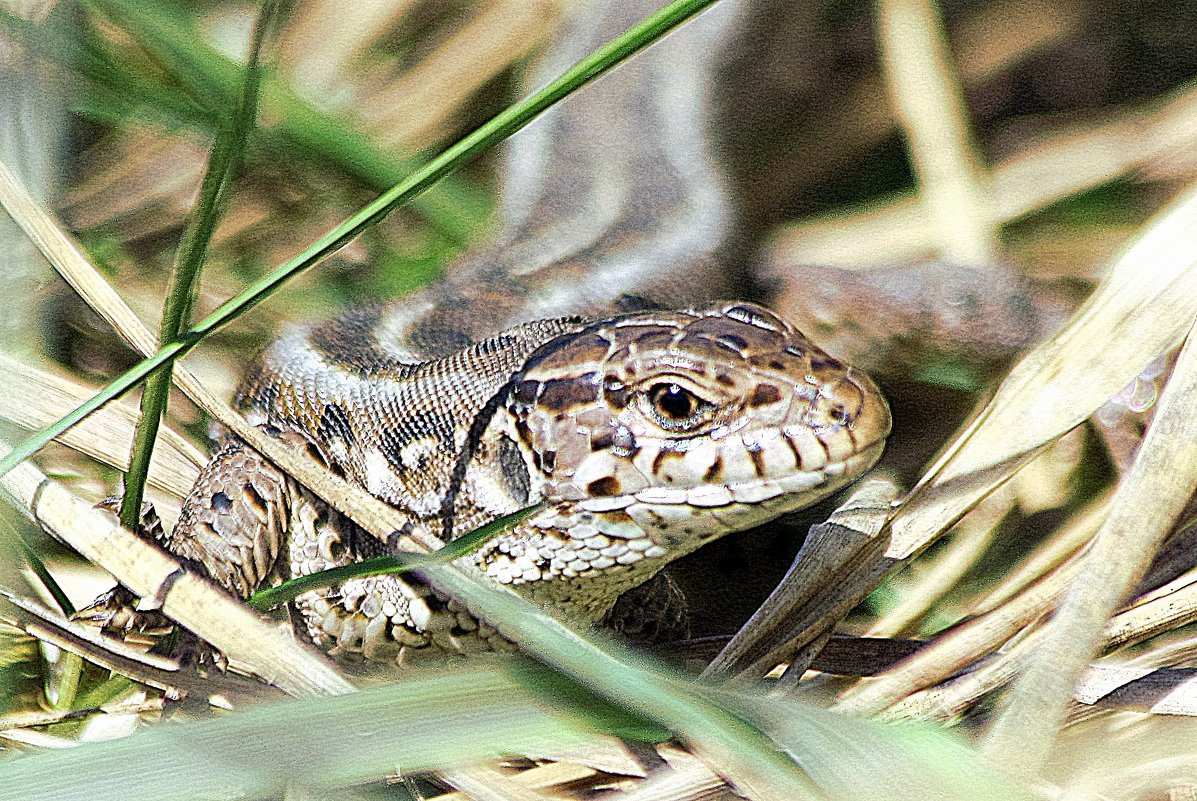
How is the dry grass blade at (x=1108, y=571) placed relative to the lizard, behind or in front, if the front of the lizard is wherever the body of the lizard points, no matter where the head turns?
in front

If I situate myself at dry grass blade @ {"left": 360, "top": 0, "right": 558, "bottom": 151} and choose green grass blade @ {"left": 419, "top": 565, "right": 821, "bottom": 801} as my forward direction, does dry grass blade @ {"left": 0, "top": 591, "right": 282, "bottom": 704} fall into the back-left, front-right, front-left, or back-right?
front-right

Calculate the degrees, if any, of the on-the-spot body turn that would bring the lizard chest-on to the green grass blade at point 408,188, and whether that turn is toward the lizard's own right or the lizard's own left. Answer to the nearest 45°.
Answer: approximately 90° to the lizard's own right
